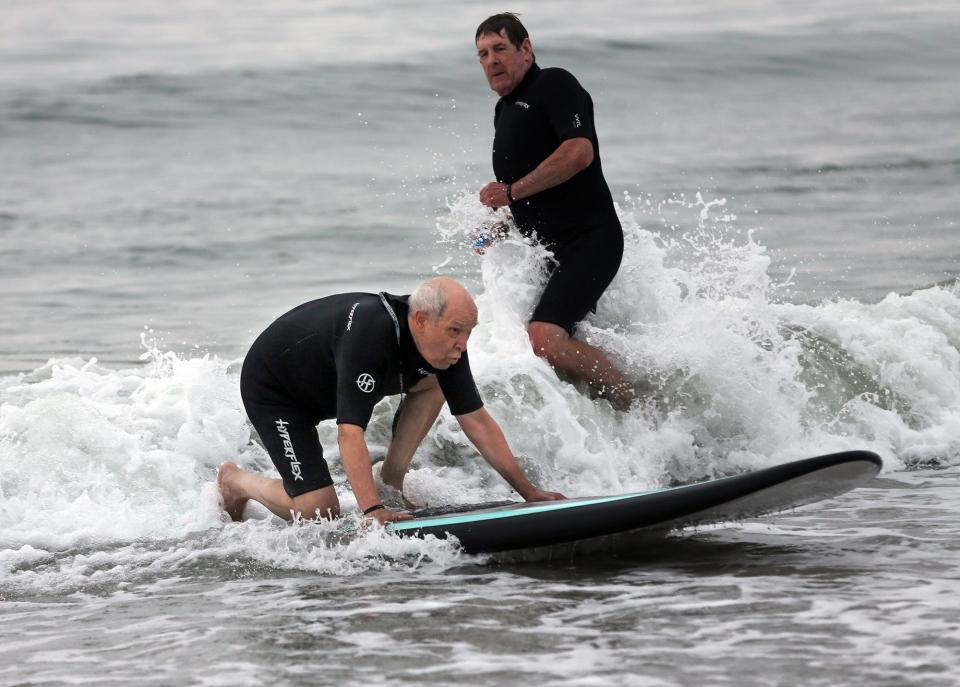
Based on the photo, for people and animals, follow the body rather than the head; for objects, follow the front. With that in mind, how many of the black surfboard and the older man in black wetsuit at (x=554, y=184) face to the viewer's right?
1

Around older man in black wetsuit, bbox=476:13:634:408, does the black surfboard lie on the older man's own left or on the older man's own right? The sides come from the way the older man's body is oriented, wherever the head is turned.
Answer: on the older man's own left

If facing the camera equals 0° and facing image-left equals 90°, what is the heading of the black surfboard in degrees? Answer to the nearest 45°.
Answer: approximately 270°

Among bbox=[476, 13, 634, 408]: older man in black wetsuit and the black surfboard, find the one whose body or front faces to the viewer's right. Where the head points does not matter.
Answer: the black surfboard

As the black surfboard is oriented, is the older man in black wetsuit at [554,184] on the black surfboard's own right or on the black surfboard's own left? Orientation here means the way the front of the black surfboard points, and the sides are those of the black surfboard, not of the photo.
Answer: on the black surfboard's own left
